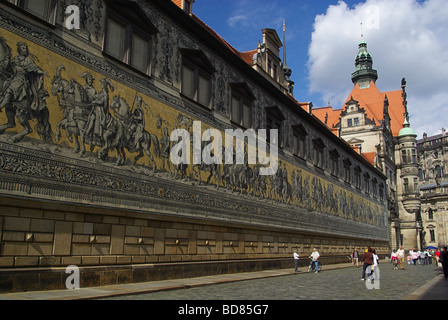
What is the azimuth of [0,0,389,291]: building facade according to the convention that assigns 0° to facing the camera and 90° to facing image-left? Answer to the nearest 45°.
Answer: approximately 315°
